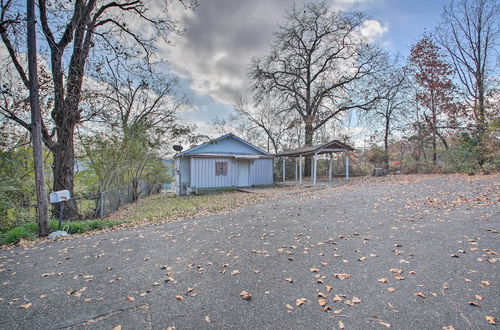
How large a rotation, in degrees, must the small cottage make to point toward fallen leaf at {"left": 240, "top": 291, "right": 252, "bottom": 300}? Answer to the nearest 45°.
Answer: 0° — it already faces it

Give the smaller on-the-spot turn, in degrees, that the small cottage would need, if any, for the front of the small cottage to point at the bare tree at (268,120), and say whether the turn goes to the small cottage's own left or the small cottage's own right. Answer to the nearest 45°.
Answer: approximately 135° to the small cottage's own left

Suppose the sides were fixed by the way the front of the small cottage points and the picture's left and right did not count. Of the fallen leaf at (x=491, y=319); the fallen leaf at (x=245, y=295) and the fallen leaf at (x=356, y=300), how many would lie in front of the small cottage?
3

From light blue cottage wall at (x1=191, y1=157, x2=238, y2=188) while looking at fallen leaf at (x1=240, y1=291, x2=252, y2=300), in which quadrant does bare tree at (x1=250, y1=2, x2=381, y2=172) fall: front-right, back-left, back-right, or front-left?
back-left

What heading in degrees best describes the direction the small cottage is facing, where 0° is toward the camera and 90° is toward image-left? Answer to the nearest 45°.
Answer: approximately 0°

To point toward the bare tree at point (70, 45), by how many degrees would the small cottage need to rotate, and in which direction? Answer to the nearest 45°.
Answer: approximately 45° to its right
